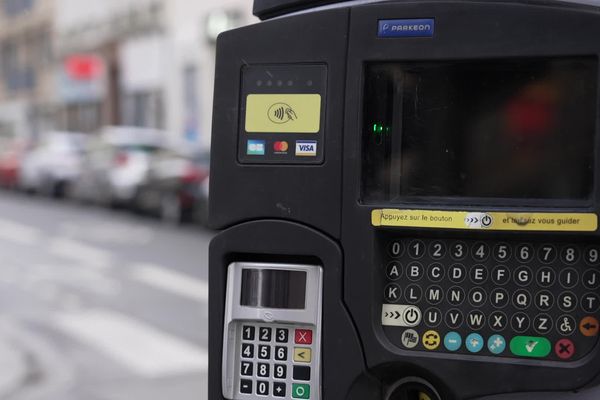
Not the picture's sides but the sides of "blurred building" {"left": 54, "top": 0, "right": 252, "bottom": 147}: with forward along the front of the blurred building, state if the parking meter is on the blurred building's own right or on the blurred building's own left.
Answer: on the blurred building's own left

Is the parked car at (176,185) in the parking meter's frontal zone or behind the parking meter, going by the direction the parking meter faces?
behind

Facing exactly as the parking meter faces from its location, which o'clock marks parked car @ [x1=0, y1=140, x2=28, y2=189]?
The parked car is roughly at 5 o'clock from the parking meter.

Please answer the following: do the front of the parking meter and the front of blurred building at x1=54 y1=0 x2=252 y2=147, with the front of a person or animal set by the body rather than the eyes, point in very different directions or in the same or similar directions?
same or similar directions

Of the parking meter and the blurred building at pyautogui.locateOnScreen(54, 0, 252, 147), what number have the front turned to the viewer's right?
0

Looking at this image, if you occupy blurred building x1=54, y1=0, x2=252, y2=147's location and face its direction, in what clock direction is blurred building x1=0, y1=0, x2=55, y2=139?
blurred building x1=0, y1=0, x2=55, y2=139 is roughly at 4 o'clock from blurred building x1=54, y1=0, x2=252, y2=147.

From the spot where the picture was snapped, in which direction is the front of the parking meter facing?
facing the viewer

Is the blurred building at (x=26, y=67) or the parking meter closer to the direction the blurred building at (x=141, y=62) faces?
the parking meter

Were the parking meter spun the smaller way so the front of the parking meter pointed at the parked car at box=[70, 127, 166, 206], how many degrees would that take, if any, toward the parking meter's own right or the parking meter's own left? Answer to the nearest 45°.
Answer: approximately 180°
